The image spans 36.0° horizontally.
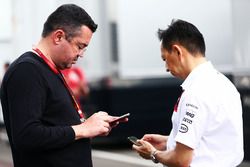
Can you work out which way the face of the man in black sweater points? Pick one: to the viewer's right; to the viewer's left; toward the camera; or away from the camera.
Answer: to the viewer's right

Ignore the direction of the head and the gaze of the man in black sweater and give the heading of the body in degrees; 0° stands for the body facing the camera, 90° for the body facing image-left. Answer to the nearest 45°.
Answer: approximately 270°

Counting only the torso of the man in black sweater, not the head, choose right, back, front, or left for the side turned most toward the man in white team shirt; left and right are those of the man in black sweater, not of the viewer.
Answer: front
